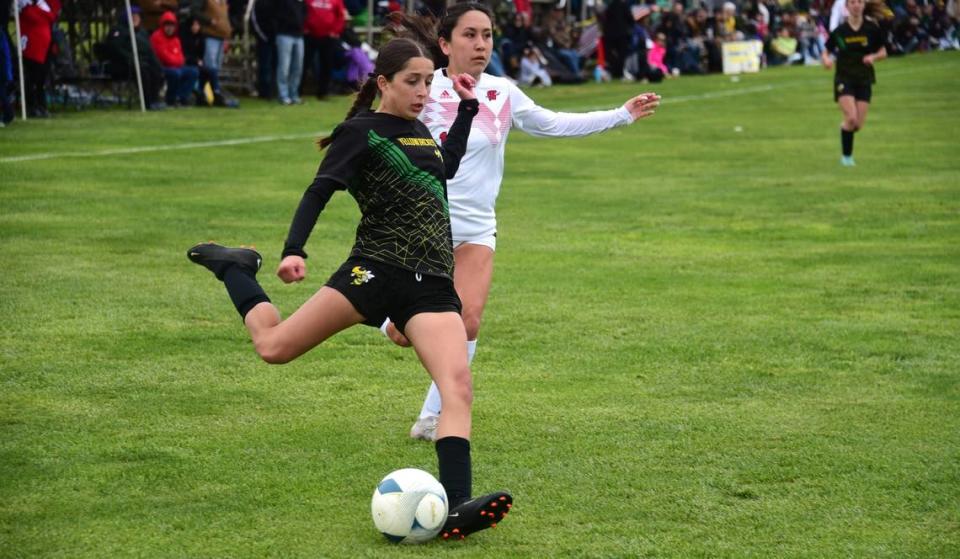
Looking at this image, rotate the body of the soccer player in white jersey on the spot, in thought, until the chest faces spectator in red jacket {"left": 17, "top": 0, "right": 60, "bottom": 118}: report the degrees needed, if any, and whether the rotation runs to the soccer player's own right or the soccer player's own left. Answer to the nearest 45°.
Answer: approximately 135° to the soccer player's own right

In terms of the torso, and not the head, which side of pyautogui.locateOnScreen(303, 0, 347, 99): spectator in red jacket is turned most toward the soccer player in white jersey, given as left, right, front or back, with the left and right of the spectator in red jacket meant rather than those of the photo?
front

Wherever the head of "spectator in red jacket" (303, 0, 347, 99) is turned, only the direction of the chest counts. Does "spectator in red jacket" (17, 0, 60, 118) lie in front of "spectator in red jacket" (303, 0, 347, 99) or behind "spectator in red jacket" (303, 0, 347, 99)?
in front

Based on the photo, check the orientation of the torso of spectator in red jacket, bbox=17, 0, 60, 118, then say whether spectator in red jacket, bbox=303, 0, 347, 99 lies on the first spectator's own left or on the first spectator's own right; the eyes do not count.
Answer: on the first spectator's own left

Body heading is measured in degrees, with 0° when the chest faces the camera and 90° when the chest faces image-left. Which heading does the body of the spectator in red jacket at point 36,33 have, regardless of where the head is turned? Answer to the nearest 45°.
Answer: approximately 0°

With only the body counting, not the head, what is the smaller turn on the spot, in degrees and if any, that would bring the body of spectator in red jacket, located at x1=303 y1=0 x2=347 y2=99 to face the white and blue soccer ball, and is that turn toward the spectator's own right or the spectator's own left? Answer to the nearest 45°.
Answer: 0° — they already face it

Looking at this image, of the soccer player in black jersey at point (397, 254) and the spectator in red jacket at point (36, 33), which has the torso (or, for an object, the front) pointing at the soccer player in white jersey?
the spectator in red jacket

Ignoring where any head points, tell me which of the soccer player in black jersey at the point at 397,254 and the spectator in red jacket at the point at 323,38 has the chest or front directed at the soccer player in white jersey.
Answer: the spectator in red jacket

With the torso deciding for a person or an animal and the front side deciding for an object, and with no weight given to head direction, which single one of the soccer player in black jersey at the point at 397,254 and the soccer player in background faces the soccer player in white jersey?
the soccer player in background

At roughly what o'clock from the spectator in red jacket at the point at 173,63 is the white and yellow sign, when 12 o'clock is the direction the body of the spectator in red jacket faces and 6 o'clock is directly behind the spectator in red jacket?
The white and yellow sign is roughly at 9 o'clock from the spectator in red jacket.
